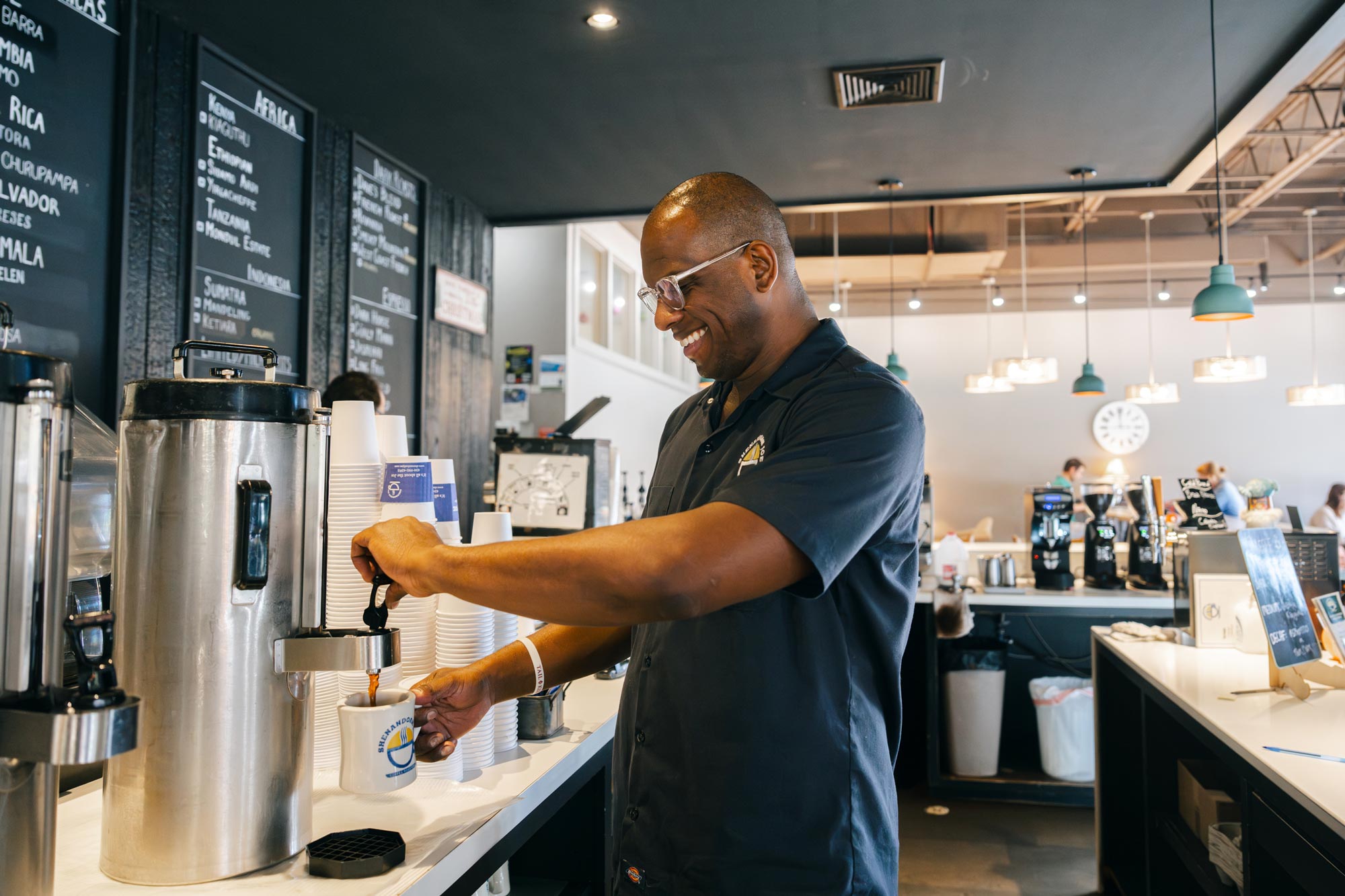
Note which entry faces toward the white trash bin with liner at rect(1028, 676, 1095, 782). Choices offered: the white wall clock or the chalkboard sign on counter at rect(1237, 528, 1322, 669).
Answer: the white wall clock

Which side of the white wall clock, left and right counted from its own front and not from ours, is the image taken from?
front

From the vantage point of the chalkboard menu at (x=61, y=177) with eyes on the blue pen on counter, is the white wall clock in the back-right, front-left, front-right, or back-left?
front-left

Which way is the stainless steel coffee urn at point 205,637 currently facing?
to the viewer's right

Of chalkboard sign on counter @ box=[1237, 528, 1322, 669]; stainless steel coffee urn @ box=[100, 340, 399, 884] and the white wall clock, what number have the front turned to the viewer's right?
1

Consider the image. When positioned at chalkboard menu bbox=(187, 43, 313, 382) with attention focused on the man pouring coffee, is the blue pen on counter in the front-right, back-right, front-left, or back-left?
front-left

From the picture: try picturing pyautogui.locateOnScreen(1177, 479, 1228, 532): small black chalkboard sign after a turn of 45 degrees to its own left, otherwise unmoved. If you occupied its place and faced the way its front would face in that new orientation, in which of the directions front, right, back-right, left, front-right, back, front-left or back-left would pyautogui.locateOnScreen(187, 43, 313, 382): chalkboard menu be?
right

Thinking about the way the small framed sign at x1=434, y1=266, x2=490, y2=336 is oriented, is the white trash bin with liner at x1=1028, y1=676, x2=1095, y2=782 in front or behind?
in front

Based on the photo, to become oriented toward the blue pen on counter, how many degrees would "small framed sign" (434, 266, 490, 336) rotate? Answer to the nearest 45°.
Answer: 0° — it already faces it

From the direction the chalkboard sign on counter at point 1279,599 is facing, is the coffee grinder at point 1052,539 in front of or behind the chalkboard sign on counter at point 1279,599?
behind

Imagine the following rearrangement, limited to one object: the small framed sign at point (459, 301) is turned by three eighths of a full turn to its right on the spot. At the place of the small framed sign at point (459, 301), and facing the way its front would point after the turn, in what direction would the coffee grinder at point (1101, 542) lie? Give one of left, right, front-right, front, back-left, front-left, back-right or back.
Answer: back

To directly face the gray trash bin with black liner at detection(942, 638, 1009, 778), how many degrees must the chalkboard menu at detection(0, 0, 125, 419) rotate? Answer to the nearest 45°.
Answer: approximately 45° to its left

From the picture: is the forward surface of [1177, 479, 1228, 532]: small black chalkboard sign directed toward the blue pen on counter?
yes

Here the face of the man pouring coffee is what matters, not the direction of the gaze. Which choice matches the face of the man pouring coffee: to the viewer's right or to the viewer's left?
to the viewer's left

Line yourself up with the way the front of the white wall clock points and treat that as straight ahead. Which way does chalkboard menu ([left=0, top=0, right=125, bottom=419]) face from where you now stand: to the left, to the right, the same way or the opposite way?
to the left

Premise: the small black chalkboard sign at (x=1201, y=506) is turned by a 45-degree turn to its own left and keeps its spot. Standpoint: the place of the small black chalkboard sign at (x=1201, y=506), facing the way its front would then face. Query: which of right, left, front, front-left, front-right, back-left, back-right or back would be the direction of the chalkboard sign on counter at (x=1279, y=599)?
front-right

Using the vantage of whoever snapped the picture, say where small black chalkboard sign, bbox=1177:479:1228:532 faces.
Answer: facing the viewer

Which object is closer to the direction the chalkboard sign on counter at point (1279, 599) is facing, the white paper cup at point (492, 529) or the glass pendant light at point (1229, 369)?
the white paper cup
